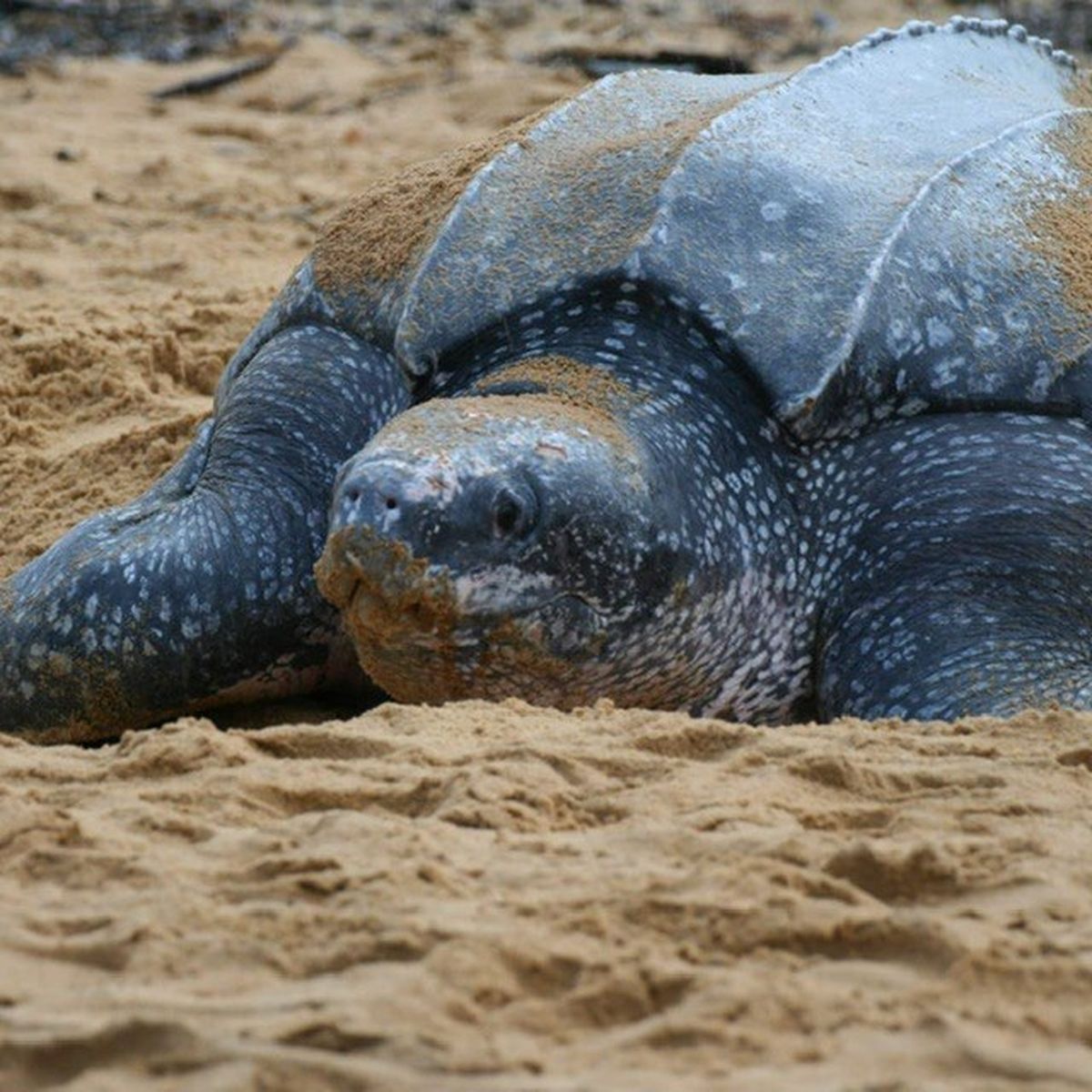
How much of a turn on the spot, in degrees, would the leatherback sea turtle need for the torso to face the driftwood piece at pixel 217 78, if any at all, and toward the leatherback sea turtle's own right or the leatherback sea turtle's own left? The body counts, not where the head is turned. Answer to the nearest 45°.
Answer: approximately 135° to the leatherback sea turtle's own right

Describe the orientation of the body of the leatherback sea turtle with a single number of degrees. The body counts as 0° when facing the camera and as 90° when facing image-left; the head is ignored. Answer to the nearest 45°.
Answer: approximately 45°
